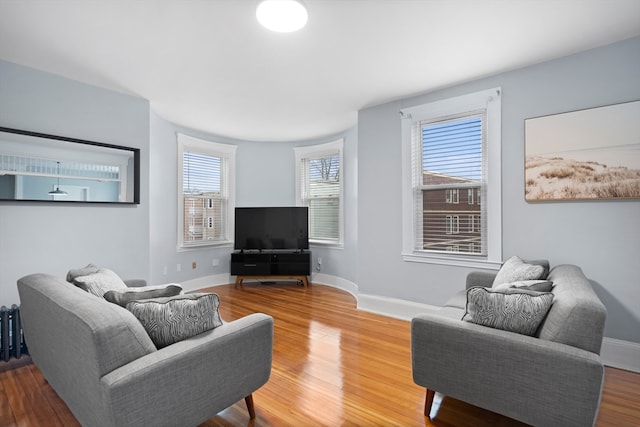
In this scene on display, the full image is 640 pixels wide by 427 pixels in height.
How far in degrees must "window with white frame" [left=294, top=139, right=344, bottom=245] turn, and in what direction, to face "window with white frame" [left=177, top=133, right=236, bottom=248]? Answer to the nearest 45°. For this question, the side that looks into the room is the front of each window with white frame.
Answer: approximately 45° to its right

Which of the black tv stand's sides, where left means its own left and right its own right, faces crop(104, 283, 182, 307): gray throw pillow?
front

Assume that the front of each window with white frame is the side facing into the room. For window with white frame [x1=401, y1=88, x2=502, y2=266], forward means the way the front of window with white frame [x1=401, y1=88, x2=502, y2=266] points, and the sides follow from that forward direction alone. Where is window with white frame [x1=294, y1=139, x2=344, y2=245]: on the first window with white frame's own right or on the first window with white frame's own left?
on the first window with white frame's own right

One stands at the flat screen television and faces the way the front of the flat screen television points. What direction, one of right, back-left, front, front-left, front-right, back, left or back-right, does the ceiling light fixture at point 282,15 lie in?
front

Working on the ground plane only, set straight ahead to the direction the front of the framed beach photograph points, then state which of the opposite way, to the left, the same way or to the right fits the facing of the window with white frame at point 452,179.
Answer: the same way

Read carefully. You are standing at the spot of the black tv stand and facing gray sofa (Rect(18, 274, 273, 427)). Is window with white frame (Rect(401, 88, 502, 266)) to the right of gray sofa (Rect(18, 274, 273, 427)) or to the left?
left

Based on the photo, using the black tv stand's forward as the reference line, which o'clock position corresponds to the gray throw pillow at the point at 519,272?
The gray throw pillow is roughly at 11 o'clock from the black tv stand.

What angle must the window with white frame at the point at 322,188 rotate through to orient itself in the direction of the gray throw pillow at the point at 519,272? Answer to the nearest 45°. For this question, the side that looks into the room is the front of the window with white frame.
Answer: approximately 90° to its left

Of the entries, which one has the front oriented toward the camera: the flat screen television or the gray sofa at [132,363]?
the flat screen television

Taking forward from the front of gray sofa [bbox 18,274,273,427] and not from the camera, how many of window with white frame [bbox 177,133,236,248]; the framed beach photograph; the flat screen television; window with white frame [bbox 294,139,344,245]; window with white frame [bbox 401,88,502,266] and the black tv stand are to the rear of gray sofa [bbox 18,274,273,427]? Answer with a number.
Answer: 0

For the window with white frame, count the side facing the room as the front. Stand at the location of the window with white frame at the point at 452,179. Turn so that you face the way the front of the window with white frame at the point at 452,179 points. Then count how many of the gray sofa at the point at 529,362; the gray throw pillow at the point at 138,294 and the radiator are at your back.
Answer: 0

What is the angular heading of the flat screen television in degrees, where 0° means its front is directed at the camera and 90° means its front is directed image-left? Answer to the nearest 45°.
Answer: approximately 0°

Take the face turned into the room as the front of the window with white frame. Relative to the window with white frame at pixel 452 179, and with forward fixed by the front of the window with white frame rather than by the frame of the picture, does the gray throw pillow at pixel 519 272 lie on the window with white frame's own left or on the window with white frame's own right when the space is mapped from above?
on the window with white frame's own left

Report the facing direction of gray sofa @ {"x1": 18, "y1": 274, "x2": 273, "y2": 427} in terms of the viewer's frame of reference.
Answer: facing away from the viewer and to the right of the viewer

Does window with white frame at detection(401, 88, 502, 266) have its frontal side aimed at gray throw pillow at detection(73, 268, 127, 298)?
yes

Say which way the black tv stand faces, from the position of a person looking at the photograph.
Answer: facing the viewer

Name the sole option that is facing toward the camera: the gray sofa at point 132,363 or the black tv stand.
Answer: the black tv stand
